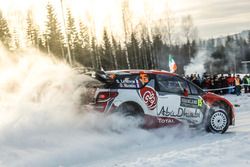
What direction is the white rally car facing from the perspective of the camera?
to the viewer's right
